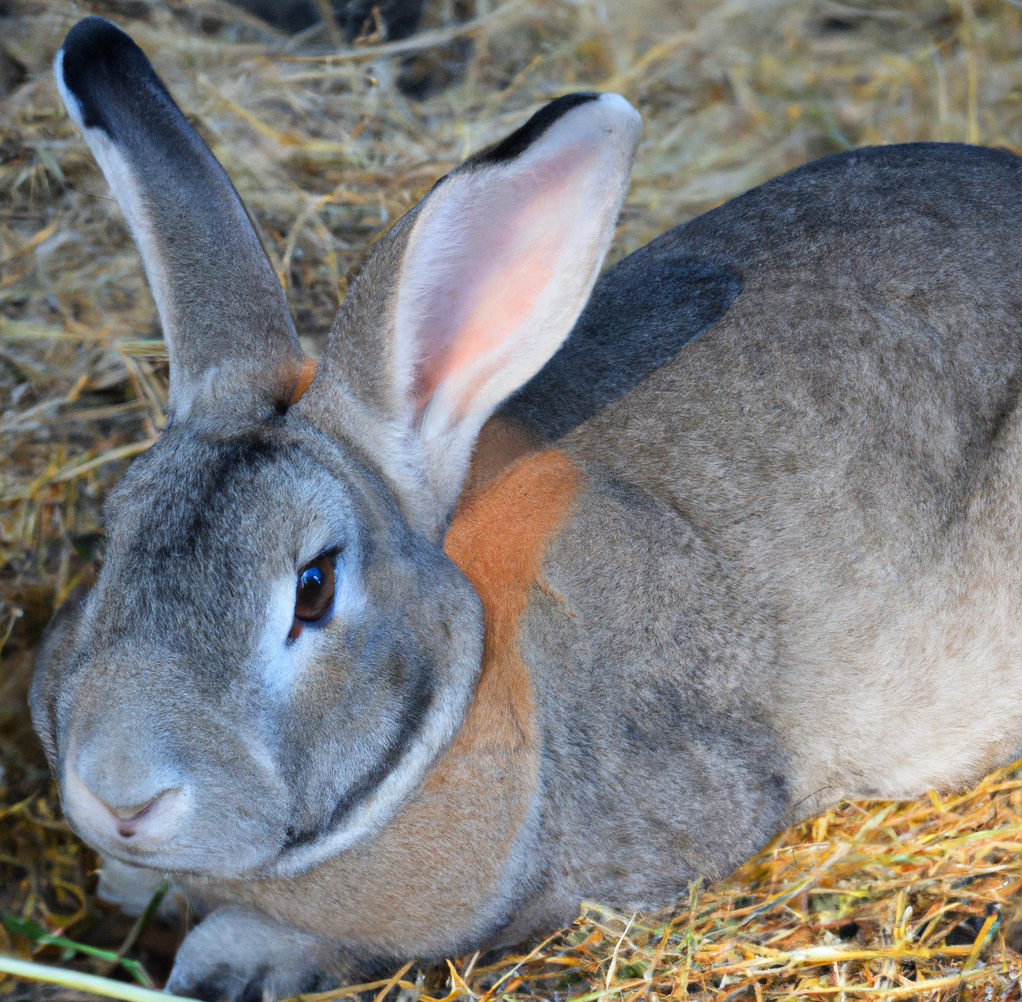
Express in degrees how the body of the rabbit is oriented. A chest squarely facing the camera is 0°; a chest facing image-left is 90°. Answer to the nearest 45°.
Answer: approximately 45°
